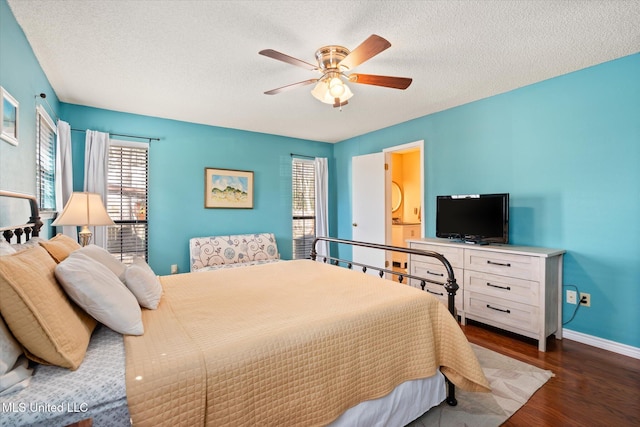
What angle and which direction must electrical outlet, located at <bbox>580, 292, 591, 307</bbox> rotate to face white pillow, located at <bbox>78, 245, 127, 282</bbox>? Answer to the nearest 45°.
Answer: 0° — it already faces it

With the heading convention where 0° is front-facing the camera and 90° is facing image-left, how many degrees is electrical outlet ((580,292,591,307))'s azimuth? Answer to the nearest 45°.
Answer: approximately 45°

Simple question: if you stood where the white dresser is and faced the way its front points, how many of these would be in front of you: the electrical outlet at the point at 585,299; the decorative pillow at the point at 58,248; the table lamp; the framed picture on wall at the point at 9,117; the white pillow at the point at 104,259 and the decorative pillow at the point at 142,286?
5

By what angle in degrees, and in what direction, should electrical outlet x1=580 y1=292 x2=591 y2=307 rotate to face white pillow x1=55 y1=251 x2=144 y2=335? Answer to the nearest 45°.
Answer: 0° — it already faces it

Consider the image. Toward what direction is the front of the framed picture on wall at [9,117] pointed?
to the viewer's right

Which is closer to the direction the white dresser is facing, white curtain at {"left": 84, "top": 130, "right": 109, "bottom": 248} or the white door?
the white curtain

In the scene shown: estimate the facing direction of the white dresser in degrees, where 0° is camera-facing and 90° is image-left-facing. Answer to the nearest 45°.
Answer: approximately 45°

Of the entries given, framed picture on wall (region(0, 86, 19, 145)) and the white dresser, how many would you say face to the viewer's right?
1

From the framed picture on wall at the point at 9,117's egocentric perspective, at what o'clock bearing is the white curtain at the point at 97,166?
The white curtain is roughly at 10 o'clock from the framed picture on wall.
